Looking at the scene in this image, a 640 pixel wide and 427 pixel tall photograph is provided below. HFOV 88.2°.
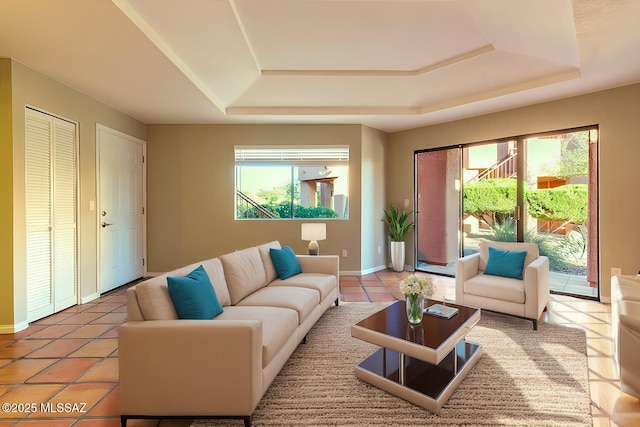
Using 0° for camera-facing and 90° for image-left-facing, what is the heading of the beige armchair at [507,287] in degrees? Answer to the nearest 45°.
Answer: approximately 45°

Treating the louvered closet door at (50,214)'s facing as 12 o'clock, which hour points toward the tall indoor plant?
The tall indoor plant is roughly at 11 o'clock from the louvered closet door.

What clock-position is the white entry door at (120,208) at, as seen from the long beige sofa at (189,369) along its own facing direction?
The white entry door is roughly at 7 o'clock from the long beige sofa.

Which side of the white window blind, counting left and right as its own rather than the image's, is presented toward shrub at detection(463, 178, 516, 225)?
left

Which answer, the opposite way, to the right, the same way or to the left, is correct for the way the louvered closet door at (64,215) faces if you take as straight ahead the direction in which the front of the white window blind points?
to the left

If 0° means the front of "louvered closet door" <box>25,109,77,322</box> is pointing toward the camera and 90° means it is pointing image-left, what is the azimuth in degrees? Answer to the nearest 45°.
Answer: approximately 315°

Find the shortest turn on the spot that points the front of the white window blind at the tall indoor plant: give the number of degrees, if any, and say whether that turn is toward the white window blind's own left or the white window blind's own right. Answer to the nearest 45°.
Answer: approximately 90° to the white window blind's own left

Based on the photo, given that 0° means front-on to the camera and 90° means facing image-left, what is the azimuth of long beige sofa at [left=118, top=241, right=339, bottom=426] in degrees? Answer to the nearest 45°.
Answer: approximately 315°

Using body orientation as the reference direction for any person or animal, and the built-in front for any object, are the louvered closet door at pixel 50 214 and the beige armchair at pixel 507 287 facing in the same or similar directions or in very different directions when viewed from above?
very different directions

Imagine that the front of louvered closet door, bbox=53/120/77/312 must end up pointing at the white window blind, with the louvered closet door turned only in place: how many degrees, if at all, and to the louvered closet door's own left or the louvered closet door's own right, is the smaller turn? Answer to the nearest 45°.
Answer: approximately 45° to the louvered closet door's own left
